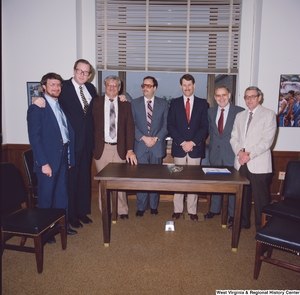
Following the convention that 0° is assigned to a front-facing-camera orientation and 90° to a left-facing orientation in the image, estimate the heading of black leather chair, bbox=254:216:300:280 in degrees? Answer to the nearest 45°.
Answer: approximately 45°

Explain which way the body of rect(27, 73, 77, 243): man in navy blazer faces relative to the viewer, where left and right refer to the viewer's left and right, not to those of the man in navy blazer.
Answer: facing the viewer and to the right of the viewer

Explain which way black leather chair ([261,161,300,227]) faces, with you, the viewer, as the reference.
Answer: facing the viewer and to the left of the viewer

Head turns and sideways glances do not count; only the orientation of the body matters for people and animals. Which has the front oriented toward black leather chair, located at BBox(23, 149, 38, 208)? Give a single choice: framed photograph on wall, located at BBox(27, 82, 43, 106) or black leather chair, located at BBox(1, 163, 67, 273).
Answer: the framed photograph on wall

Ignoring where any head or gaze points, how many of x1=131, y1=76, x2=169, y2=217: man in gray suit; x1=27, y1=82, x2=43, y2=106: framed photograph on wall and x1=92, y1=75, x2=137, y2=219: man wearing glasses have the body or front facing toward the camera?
3

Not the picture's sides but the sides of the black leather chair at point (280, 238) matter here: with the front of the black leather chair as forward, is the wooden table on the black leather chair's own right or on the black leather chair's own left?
on the black leather chair's own right

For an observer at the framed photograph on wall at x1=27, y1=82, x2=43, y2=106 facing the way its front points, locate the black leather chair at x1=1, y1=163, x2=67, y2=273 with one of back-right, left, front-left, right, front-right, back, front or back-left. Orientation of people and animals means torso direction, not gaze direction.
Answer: front

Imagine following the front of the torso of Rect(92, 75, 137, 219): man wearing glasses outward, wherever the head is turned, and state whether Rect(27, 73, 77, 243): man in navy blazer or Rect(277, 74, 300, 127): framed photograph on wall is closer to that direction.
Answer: the man in navy blazer

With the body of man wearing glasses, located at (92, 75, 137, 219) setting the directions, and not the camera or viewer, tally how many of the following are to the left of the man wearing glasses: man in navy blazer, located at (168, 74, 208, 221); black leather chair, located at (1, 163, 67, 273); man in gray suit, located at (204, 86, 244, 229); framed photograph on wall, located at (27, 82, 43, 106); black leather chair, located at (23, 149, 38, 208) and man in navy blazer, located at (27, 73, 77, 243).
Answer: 2

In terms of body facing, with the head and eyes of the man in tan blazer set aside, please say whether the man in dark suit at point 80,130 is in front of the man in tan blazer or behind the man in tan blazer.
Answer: in front

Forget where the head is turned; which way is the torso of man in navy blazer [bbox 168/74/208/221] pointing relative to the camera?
toward the camera
